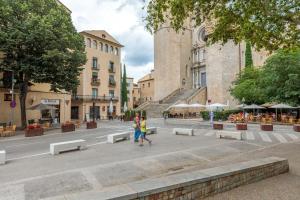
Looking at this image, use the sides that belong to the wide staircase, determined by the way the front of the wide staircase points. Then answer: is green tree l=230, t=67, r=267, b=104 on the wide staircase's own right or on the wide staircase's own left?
on the wide staircase's own left

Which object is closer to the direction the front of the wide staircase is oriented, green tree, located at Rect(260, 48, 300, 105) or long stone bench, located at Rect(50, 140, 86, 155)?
the long stone bench

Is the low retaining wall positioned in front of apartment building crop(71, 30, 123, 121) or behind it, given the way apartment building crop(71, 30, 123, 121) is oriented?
in front

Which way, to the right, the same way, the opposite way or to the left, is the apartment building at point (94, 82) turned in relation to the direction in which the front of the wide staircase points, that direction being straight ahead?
to the left

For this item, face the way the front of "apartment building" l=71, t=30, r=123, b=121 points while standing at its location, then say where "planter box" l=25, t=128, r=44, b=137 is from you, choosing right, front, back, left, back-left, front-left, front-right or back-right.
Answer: front-right

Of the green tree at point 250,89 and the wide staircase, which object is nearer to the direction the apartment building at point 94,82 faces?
the green tree

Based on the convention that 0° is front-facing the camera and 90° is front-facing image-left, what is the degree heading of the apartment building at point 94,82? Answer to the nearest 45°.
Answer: approximately 315°

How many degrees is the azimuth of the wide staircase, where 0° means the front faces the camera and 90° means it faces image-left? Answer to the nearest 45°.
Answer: approximately 45°

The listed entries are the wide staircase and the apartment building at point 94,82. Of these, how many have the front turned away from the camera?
0

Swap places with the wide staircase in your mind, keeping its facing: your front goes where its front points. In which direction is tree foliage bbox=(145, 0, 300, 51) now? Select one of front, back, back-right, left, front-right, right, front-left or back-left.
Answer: front-left
